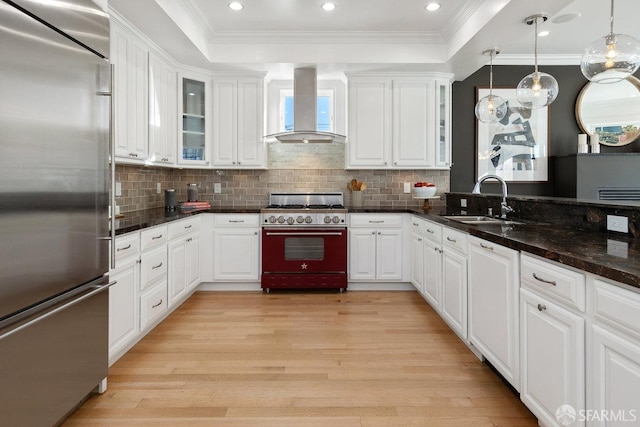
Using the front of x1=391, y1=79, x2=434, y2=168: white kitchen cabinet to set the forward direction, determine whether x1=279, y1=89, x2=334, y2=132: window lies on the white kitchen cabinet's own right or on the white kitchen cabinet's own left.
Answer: on the white kitchen cabinet's own right

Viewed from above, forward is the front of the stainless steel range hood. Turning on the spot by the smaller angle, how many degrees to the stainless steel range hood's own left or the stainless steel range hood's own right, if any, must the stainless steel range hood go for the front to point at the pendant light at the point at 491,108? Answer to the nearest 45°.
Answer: approximately 45° to the stainless steel range hood's own left

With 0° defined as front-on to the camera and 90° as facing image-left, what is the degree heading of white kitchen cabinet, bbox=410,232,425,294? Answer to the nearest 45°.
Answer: approximately 90°

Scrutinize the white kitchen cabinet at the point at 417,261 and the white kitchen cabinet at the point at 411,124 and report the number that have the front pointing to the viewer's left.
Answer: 1

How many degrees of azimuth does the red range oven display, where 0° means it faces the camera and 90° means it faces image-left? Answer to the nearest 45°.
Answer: approximately 0°

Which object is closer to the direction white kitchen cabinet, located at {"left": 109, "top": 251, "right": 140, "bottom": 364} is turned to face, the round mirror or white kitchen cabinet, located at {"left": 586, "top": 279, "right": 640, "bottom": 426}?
the white kitchen cabinet
